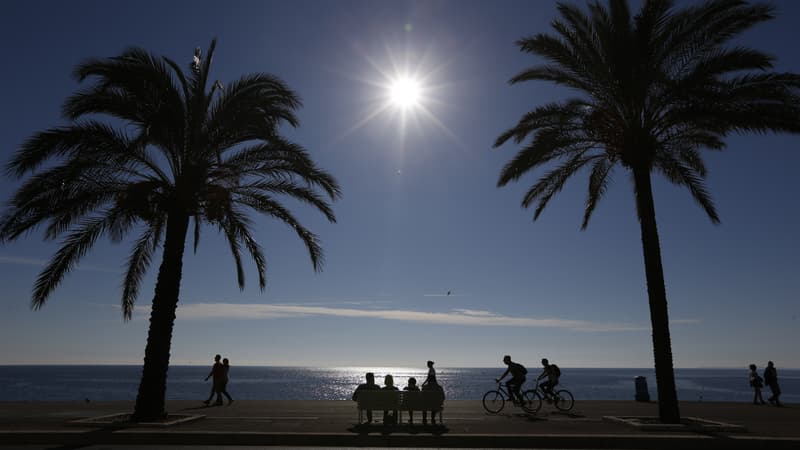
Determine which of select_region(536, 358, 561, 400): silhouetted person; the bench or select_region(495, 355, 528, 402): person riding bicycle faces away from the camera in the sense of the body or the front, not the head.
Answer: the bench

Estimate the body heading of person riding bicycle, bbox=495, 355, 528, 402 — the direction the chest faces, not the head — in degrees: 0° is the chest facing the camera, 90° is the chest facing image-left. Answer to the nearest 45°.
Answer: approximately 90°

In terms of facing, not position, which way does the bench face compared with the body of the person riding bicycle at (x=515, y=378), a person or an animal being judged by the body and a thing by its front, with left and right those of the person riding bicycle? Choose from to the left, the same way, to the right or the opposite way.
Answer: to the right

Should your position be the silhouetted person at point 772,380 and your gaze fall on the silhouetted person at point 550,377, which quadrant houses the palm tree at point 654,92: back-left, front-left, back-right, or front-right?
front-left

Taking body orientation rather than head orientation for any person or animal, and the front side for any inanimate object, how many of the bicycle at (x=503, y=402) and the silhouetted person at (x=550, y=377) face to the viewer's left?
2

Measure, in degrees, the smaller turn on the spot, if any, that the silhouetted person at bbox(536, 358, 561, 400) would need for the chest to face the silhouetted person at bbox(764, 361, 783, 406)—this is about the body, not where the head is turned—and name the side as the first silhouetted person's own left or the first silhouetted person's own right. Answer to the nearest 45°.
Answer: approximately 135° to the first silhouetted person's own right

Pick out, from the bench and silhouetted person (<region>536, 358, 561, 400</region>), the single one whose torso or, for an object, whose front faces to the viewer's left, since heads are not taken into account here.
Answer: the silhouetted person

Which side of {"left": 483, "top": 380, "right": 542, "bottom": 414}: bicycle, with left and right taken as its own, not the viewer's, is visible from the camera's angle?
left

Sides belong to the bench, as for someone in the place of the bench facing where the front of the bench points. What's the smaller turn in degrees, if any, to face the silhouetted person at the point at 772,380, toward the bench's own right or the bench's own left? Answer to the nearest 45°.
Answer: approximately 45° to the bench's own right

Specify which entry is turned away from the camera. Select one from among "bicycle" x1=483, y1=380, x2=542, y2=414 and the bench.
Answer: the bench

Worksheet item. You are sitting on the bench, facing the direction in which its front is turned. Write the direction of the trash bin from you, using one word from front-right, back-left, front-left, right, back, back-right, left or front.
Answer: front-right

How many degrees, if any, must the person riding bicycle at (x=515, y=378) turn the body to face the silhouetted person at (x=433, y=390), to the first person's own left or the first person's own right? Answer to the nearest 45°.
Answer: approximately 45° to the first person's own left

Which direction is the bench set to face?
away from the camera
